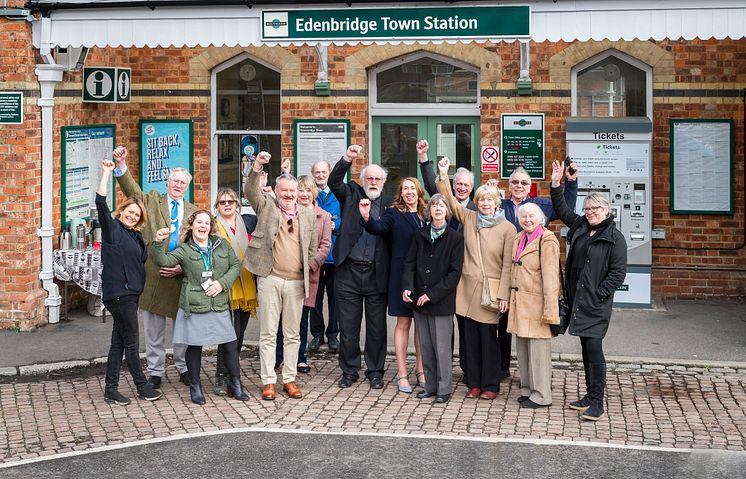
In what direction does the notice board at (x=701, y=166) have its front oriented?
toward the camera

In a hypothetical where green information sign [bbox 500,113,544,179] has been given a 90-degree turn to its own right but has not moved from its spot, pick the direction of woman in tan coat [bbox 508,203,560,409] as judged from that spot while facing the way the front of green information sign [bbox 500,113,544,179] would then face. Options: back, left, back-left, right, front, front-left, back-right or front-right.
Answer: left

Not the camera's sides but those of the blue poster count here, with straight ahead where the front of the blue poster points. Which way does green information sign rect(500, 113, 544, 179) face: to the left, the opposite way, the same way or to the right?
the same way

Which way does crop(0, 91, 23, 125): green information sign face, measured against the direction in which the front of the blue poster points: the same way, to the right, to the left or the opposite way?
the same way

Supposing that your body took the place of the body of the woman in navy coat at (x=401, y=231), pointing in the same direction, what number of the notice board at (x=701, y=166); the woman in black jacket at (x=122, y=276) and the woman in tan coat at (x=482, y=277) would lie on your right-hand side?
1

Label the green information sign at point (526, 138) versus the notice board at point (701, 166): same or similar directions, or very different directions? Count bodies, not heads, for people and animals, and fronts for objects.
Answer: same or similar directions

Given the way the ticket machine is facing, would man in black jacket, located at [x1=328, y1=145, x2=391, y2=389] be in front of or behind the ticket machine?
in front

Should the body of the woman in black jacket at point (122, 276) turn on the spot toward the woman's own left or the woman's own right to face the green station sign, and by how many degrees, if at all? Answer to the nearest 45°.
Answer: approximately 90° to the woman's own left

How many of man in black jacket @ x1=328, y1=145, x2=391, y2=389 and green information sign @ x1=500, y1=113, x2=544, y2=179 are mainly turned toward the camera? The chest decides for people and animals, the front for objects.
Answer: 2

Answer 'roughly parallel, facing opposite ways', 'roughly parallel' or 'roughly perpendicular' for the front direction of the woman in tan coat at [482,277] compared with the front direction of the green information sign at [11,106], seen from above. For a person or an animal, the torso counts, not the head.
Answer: roughly parallel

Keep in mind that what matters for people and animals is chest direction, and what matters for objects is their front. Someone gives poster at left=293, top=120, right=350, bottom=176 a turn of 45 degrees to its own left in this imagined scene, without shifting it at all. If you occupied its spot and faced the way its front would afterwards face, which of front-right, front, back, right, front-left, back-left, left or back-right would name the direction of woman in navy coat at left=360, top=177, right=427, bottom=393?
front-right

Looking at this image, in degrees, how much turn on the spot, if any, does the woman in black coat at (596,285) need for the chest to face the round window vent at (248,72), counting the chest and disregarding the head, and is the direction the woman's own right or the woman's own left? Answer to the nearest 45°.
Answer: approximately 90° to the woman's own right

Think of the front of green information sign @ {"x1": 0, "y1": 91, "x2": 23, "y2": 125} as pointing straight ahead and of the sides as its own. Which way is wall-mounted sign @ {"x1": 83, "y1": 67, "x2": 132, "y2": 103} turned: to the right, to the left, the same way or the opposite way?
the same way

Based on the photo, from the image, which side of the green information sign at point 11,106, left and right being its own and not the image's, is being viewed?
front

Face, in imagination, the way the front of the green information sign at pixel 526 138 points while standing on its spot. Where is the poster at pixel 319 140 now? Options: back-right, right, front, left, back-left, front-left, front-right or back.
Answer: right

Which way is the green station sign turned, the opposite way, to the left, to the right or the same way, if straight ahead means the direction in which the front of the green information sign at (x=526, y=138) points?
the same way

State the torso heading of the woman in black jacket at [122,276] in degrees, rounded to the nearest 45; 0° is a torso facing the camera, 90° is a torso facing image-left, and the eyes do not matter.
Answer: approximately 315°

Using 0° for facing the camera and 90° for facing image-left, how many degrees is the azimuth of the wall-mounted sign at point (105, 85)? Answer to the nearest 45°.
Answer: approximately 0°

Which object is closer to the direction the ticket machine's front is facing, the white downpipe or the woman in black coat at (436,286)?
the woman in black coat

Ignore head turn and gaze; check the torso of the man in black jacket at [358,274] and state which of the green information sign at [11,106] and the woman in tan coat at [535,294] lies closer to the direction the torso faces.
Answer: the woman in tan coat

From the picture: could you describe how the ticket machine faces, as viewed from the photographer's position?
facing the viewer
